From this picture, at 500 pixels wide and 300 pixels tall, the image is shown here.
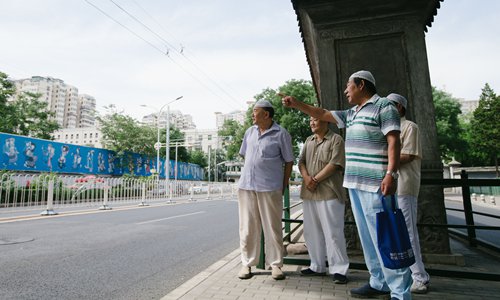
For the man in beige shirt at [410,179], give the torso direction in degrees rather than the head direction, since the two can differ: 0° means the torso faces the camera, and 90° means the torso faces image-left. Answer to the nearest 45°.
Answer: approximately 45°

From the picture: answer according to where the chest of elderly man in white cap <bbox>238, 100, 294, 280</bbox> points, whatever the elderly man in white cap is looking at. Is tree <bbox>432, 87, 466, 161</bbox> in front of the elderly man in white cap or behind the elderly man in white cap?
behind

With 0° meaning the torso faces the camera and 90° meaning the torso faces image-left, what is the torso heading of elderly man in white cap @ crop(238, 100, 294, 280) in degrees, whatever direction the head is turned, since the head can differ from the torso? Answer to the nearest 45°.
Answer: approximately 45°

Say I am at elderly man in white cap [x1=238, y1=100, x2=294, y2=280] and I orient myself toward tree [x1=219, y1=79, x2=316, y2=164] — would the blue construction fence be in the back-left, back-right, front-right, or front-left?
front-left

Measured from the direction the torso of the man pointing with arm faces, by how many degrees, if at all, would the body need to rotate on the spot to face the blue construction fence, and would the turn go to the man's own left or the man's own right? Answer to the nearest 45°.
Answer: approximately 90° to the man's own right

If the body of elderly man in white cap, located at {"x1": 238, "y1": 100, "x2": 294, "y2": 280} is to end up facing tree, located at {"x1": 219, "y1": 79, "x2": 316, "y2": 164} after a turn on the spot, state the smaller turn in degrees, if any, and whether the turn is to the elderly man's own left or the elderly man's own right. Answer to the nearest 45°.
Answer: approximately 135° to the elderly man's own right

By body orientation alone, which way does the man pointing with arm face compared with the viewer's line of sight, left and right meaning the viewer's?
facing the viewer and to the left of the viewer

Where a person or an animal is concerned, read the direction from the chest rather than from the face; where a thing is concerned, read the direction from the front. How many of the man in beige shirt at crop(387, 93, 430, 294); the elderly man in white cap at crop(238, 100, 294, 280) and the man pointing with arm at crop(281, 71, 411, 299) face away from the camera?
0

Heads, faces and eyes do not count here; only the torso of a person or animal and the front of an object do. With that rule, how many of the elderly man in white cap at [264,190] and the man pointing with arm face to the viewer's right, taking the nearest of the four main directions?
0

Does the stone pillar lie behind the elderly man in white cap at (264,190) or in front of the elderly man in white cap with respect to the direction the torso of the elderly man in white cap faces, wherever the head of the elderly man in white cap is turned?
behind

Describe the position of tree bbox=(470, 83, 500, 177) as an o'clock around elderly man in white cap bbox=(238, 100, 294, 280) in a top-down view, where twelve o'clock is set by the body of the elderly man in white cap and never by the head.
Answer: The tree is roughly at 6 o'clock from the elderly man in white cap.

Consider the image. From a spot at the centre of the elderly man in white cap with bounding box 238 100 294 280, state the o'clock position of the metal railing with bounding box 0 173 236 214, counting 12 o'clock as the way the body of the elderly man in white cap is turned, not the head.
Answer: The metal railing is roughly at 3 o'clock from the elderly man in white cap.
